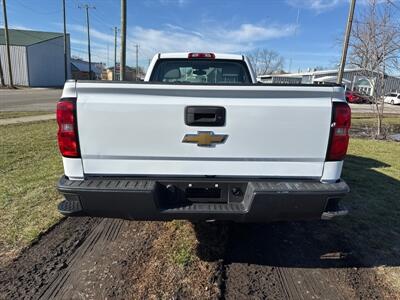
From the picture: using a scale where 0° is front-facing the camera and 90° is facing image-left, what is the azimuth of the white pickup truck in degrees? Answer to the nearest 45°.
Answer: approximately 180°
